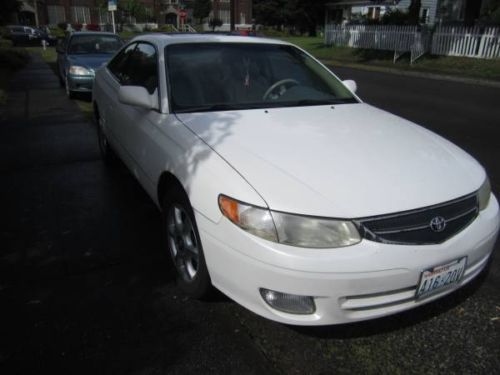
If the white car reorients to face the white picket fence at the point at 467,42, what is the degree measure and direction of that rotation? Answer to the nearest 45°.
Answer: approximately 135° to its left

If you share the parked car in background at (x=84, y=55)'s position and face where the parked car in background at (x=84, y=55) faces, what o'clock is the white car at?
The white car is roughly at 12 o'clock from the parked car in background.

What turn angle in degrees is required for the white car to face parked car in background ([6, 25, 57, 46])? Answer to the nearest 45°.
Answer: approximately 180°

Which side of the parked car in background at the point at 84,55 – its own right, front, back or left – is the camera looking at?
front

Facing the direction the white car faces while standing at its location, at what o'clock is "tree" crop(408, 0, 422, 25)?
The tree is roughly at 8 o'clock from the white car.

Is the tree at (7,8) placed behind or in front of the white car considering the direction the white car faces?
behind
